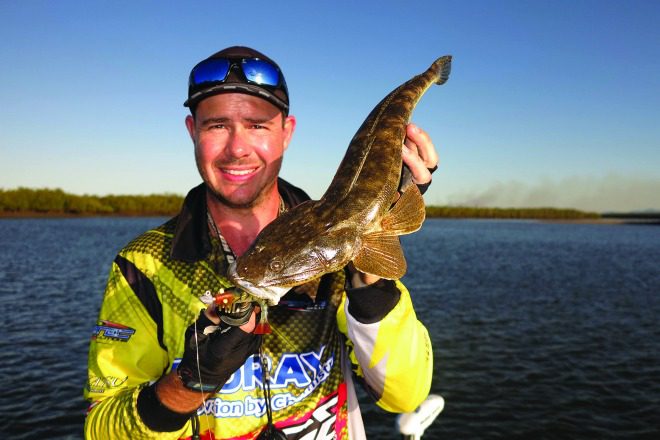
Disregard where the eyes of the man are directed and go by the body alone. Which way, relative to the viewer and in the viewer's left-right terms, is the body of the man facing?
facing the viewer
